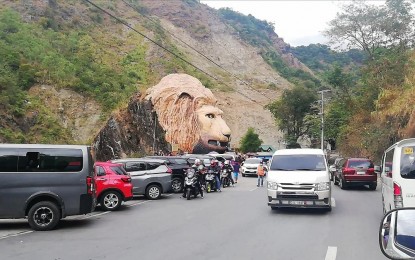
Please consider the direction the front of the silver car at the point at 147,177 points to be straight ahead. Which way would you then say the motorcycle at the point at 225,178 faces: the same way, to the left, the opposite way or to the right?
to the left

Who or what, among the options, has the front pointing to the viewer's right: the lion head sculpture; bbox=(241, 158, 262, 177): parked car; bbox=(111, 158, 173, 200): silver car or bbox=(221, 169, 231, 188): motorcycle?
the lion head sculpture

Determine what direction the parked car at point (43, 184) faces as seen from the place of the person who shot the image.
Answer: facing to the left of the viewer

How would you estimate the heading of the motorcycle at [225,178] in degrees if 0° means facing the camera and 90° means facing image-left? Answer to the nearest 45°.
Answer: approximately 0°

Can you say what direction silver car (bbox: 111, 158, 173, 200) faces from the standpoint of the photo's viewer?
facing to the left of the viewer

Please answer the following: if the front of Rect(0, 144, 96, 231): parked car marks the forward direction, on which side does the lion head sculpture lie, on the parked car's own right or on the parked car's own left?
on the parked car's own right

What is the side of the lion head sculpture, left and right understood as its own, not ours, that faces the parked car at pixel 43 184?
right

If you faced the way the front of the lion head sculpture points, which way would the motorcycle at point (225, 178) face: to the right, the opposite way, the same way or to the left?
to the right
